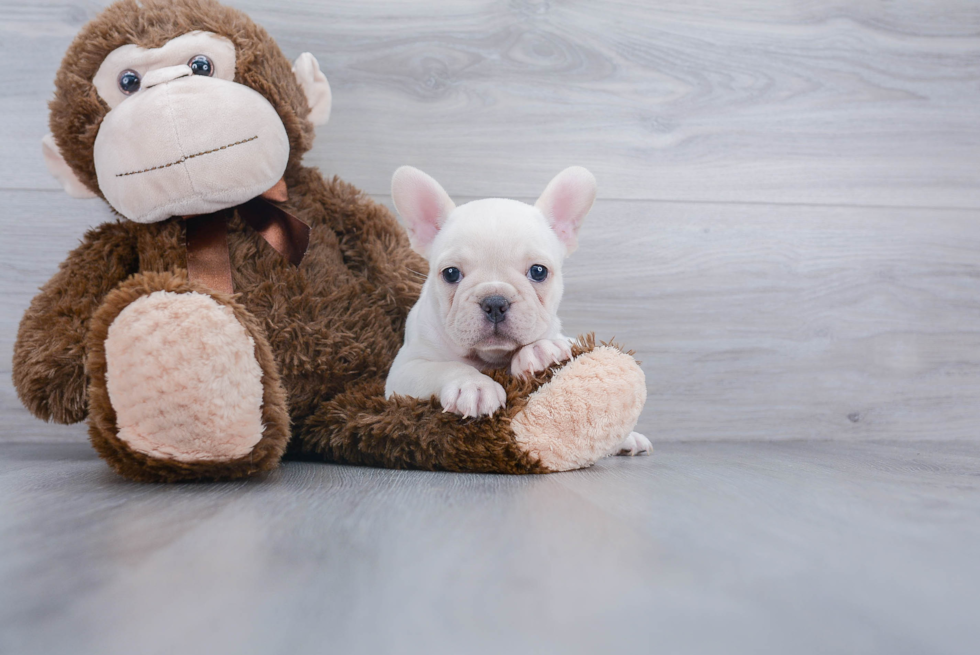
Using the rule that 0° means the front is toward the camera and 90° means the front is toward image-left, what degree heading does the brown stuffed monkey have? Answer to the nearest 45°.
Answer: approximately 0°

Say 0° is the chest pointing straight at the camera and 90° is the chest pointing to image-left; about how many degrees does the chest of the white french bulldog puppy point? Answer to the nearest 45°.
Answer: approximately 0°
